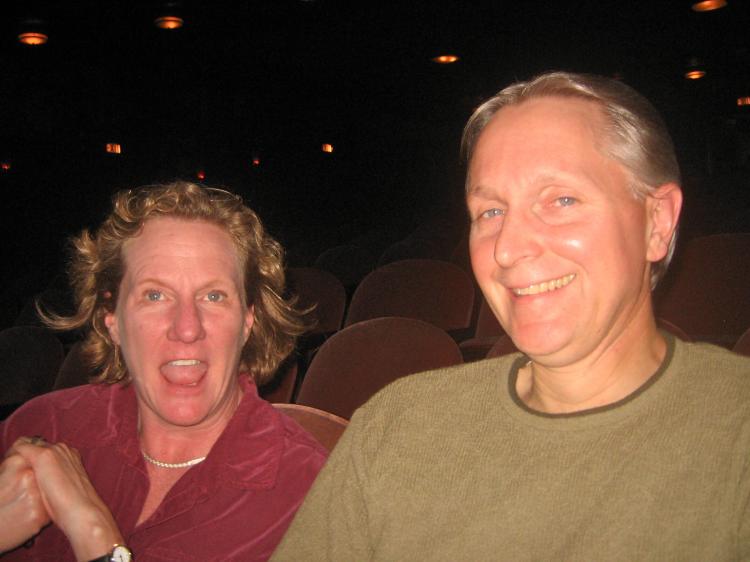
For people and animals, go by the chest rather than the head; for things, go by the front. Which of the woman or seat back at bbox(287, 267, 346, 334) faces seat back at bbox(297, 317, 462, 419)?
seat back at bbox(287, 267, 346, 334)

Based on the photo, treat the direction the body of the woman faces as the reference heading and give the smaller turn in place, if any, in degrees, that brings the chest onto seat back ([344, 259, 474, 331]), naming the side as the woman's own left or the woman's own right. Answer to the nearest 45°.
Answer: approximately 135° to the woman's own left

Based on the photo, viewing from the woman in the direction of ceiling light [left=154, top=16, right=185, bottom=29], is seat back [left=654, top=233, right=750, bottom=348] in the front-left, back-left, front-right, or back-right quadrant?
front-right

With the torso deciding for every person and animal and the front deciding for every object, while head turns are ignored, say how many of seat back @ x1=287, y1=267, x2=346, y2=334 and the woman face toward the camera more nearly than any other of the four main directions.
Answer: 2

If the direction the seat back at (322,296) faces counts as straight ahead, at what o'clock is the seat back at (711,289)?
the seat back at (711,289) is roughly at 10 o'clock from the seat back at (322,296).

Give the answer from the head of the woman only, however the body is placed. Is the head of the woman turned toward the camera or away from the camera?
toward the camera

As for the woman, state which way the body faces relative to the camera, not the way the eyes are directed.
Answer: toward the camera

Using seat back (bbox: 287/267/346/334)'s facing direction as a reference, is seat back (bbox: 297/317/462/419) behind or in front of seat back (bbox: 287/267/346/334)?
in front

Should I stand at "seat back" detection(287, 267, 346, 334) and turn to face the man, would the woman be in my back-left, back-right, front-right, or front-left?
front-right

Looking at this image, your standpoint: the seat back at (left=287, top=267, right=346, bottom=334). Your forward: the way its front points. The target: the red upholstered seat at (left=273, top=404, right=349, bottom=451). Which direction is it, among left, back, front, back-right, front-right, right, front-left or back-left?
front

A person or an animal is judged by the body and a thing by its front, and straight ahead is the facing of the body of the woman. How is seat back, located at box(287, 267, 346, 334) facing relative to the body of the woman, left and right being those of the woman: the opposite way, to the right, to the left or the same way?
the same way

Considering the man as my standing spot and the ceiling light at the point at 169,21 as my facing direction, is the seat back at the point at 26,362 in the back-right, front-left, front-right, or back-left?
front-left

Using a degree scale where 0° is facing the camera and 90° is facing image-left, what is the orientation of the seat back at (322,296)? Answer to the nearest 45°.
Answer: approximately 0°

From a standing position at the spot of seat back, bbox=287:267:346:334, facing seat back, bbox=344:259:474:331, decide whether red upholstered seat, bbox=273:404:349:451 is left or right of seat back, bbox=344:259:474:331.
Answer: right

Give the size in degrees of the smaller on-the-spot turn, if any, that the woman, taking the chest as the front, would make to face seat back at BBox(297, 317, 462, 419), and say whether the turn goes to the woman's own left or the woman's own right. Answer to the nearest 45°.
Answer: approximately 135° to the woman's own left

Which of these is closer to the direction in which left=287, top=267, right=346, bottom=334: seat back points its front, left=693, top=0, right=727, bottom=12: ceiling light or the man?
the man
